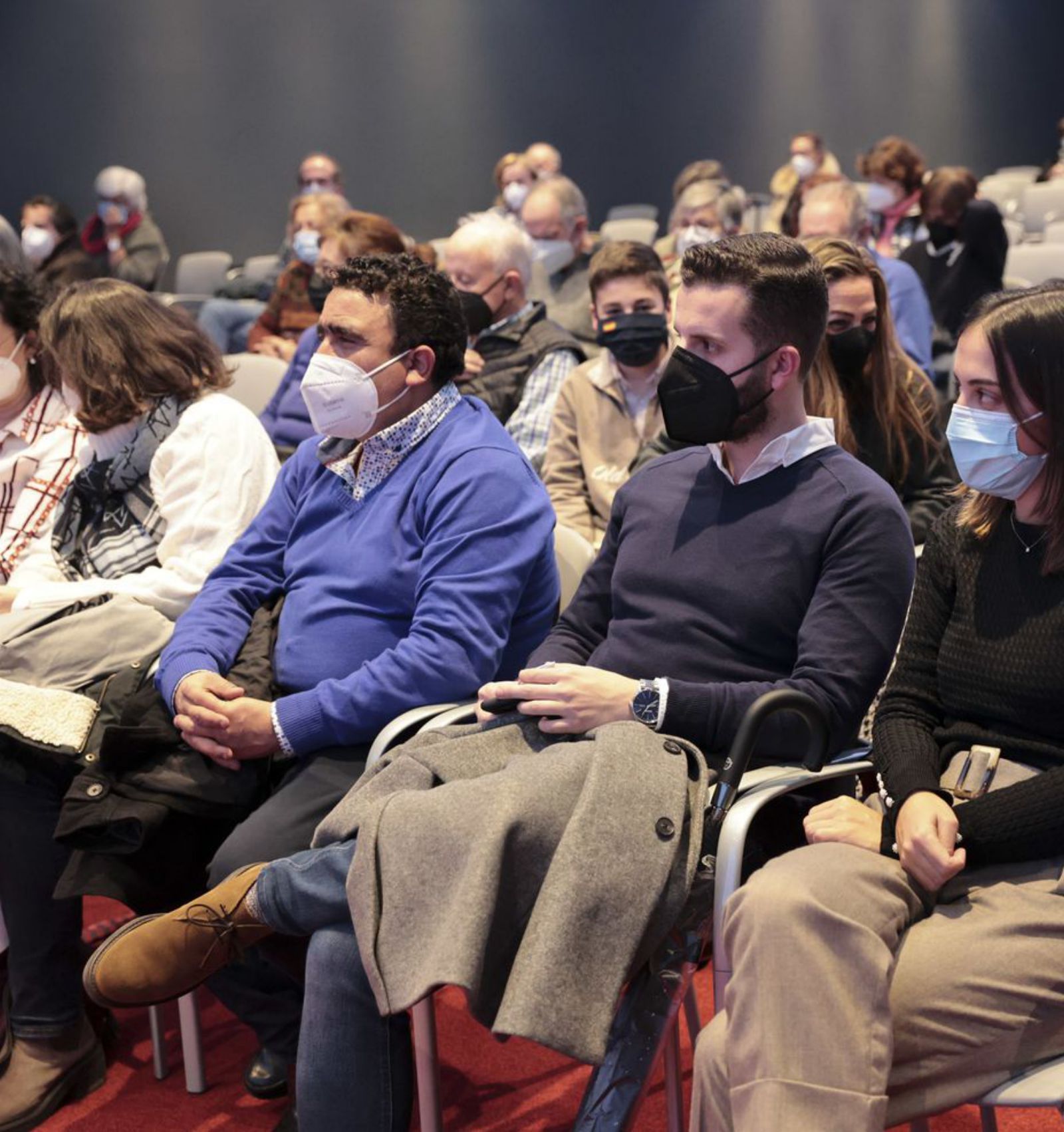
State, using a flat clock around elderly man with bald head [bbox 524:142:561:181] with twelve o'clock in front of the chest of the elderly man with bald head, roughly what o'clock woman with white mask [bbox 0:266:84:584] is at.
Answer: The woman with white mask is roughly at 11 o'clock from the elderly man with bald head.

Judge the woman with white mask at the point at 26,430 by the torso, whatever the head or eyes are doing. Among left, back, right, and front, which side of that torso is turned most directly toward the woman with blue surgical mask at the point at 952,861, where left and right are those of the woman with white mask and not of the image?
left

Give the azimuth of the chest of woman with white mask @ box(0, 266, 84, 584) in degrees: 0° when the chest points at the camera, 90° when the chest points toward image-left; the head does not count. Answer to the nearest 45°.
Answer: approximately 45°

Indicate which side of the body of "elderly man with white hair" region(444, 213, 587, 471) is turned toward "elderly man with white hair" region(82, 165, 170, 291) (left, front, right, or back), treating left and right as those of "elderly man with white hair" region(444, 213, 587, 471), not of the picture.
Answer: right

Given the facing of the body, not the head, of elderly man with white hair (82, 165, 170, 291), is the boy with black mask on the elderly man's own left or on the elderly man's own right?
on the elderly man's own left

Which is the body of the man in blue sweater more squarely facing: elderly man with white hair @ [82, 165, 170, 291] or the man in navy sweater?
the man in navy sweater

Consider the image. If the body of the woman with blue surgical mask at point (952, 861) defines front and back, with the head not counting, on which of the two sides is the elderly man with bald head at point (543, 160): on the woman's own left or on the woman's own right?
on the woman's own right

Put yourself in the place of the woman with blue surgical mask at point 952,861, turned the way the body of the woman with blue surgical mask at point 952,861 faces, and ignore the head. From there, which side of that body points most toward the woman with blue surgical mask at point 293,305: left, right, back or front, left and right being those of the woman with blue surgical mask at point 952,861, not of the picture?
right

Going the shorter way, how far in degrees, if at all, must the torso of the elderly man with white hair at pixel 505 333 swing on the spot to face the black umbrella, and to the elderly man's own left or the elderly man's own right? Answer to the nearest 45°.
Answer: approximately 45° to the elderly man's own left
